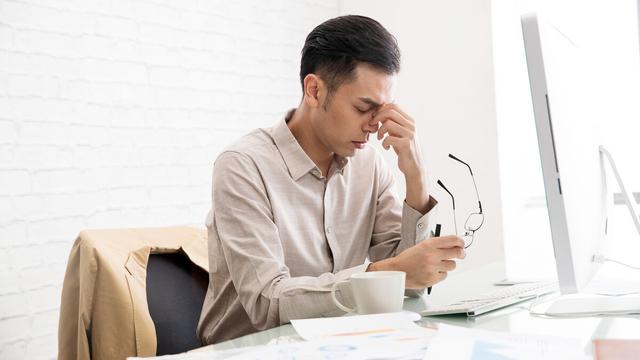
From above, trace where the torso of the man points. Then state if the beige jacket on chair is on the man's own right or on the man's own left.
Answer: on the man's own right

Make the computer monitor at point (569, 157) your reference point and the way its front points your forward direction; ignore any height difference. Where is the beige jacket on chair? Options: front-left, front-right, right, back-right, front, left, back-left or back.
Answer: front

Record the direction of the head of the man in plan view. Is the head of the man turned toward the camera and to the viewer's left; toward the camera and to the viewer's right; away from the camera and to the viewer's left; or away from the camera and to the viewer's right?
toward the camera and to the viewer's right

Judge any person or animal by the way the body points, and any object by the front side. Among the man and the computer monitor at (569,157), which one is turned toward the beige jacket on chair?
the computer monitor

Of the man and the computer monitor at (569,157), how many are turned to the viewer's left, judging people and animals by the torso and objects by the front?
1

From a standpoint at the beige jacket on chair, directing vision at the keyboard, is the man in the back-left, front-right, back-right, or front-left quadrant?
front-left

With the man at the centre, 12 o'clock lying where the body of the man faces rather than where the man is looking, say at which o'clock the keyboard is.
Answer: The keyboard is roughly at 12 o'clock from the man.

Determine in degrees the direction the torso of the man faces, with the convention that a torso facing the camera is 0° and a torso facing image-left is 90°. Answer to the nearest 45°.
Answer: approximately 315°

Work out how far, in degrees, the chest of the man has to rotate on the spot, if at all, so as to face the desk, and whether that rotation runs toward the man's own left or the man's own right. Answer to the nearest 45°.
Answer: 0° — they already face it

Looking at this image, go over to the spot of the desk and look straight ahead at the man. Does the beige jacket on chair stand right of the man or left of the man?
left

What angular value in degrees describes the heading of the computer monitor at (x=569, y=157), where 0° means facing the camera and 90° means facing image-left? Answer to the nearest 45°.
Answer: approximately 90°

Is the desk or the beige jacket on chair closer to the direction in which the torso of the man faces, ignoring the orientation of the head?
the desk

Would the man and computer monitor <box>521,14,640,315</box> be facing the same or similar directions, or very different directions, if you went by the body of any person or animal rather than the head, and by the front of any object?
very different directions
